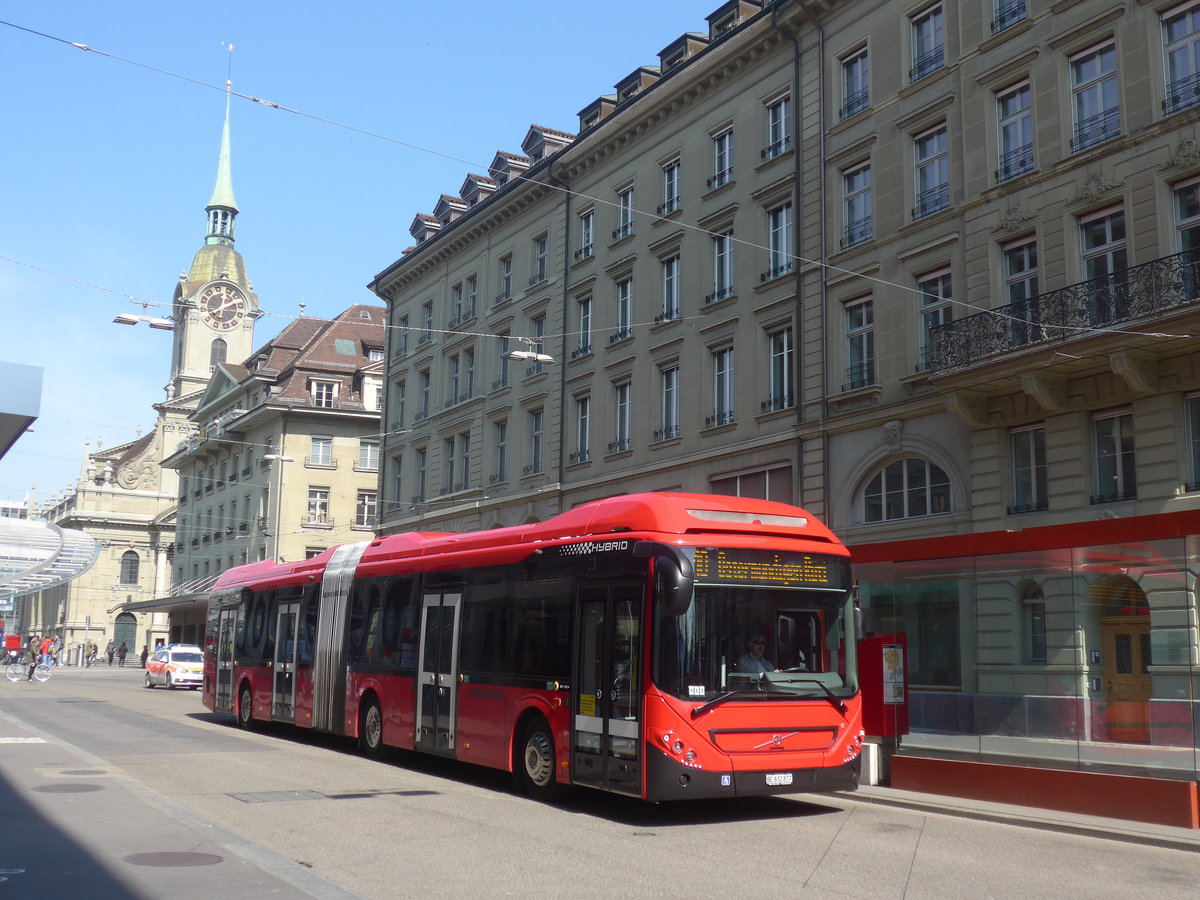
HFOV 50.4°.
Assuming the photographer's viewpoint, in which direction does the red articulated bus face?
facing the viewer and to the right of the viewer

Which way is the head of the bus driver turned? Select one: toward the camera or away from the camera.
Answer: toward the camera

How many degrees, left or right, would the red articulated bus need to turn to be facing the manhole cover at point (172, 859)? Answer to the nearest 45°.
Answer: approximately 90° to its right

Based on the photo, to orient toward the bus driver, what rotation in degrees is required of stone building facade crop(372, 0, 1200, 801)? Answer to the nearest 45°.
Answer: approximately 45° to its left

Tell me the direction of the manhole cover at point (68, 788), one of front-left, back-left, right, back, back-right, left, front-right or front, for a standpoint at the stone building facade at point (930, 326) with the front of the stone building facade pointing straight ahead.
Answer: front

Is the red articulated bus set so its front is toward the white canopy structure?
no

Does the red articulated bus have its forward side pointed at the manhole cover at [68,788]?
no

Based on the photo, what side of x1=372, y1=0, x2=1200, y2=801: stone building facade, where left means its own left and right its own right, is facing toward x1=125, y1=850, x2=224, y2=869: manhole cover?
front

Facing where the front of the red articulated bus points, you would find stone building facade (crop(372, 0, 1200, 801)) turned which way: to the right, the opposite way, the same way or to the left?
to the right

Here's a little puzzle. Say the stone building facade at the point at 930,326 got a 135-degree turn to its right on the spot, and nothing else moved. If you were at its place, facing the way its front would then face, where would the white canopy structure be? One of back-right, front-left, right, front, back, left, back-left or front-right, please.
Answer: left

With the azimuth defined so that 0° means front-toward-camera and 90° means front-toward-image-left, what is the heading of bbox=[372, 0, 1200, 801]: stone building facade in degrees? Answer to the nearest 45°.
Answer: approximately 45°

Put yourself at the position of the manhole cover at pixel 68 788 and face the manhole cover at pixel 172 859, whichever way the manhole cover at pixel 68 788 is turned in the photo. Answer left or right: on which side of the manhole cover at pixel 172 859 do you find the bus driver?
left
